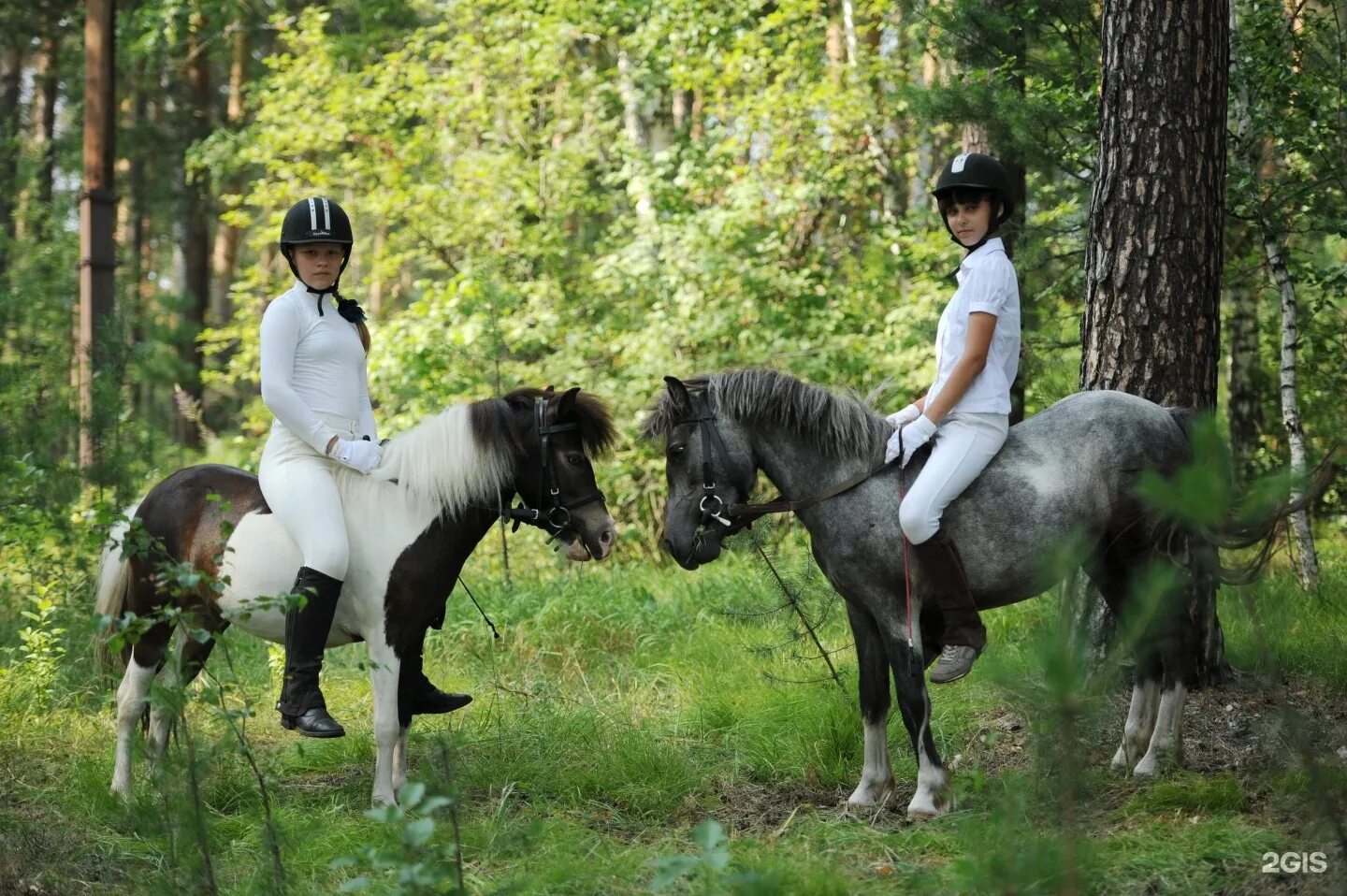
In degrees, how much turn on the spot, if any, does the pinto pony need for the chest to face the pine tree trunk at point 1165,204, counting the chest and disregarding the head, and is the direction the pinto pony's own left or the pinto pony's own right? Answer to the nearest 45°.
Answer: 0° — it already faces it

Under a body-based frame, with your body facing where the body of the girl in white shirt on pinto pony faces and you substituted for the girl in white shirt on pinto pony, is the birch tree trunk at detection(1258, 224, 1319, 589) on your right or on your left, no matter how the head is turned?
on your left

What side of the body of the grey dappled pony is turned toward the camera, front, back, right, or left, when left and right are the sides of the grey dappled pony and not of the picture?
left

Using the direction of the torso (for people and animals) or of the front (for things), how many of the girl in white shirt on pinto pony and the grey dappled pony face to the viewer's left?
1

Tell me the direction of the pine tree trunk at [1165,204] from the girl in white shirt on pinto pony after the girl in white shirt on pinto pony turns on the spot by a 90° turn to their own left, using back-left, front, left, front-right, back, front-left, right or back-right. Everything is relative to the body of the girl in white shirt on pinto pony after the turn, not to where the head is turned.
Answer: front-right

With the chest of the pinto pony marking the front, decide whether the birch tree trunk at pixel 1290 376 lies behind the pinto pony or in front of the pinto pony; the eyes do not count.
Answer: in front

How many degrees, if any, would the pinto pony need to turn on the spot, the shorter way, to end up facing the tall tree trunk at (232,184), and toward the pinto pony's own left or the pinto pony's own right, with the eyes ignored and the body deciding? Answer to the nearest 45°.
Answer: approximately 90° to the pinto pony's own left

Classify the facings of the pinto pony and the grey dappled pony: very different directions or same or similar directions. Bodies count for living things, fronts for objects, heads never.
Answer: very different directions

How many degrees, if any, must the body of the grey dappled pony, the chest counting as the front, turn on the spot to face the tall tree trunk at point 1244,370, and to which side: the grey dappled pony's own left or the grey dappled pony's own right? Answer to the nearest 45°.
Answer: approximately 90° to the grey dappled pony's own right

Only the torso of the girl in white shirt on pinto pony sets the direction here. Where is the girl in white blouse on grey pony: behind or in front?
in front

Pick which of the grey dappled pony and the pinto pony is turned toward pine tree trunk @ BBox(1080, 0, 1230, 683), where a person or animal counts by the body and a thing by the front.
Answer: the pinto pony

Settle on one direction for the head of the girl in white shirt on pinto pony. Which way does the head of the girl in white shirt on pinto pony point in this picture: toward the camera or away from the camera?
toward the camera

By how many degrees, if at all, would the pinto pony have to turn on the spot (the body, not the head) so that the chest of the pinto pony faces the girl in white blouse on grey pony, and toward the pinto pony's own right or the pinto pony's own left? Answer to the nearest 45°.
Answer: approximately 45° to the pinto pony's own right

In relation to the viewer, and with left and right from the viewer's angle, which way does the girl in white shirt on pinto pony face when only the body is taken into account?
facing the viewer and to the right of the viewer

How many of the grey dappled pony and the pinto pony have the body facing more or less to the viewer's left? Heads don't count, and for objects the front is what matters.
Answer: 1

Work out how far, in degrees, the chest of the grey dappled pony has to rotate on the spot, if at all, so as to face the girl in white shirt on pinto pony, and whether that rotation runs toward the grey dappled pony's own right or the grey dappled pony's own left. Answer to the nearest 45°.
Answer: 0° — it already faces them

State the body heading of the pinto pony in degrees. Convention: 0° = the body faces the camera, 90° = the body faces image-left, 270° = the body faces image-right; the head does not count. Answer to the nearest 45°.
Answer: approximately 270°
